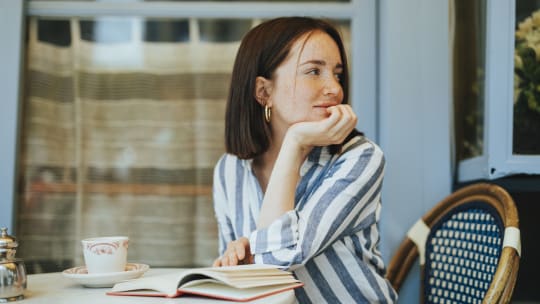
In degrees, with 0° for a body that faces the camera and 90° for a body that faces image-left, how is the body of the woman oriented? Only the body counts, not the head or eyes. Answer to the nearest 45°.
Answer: approximately 45°

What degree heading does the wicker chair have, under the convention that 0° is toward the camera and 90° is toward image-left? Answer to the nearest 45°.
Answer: approximately 45°

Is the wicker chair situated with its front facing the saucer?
yes

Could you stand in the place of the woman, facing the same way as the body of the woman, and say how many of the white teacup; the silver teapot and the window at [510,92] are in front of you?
2

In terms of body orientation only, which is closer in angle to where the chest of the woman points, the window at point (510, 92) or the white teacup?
the white teacup
